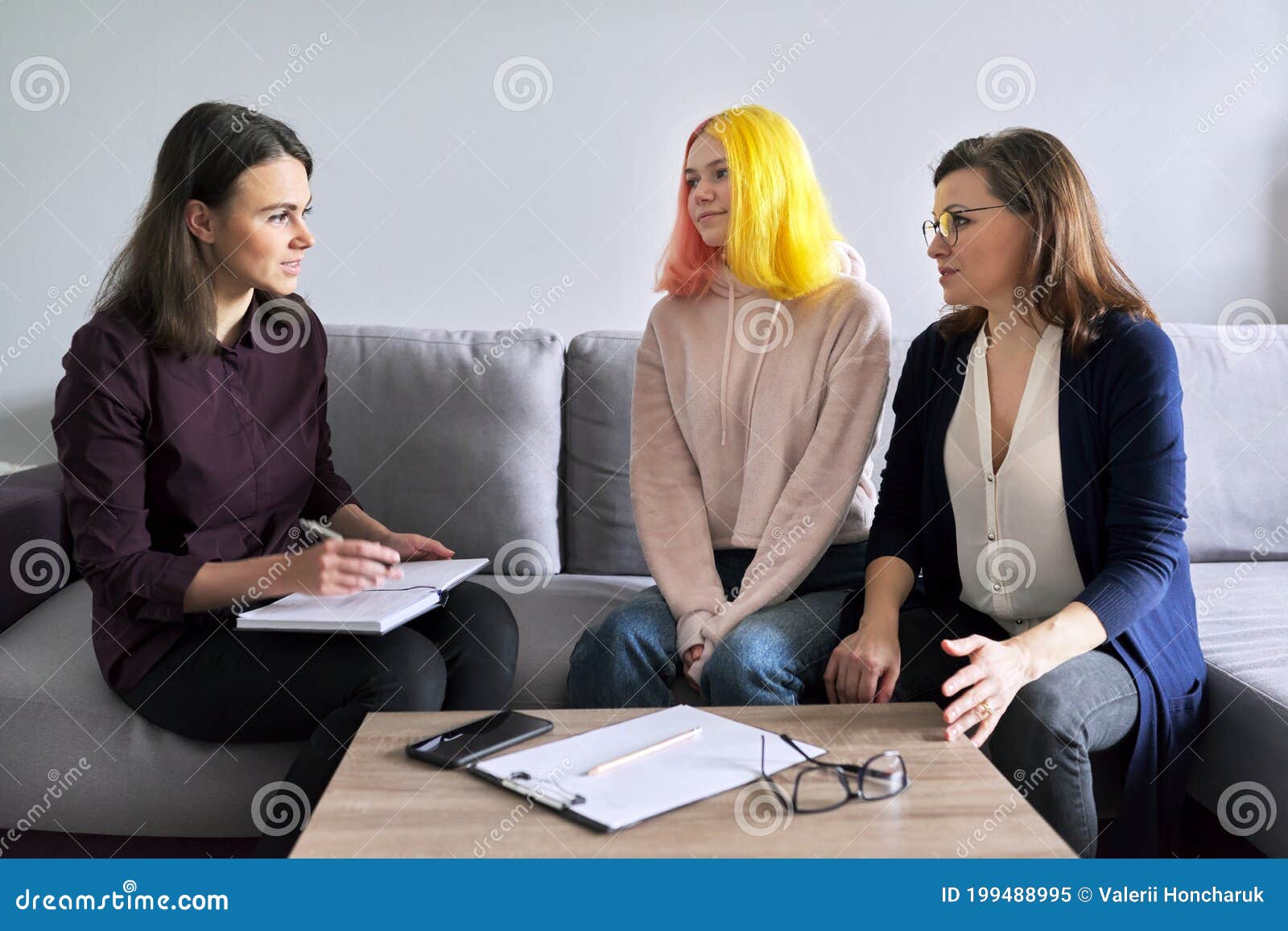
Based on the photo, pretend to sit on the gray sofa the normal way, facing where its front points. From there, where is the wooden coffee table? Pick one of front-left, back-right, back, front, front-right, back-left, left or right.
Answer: front

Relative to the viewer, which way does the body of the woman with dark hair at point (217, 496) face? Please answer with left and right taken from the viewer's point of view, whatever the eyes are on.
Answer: facing the viewer and to the right of the viewer

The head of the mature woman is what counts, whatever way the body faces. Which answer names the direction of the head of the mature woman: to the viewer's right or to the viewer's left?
to the viewer's left

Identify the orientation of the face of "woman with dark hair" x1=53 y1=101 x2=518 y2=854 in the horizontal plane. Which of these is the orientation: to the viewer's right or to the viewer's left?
to the viewer's right

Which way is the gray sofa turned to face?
toward the camera

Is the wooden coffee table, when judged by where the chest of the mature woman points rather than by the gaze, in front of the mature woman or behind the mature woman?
in front

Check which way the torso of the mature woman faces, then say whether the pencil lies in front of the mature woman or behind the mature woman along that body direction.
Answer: in front

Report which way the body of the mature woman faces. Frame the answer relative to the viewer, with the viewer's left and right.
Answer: facing the viewer and to the left of the viewer

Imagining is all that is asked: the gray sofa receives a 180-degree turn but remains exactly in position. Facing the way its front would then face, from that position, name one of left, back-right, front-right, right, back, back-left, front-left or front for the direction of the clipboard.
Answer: back
